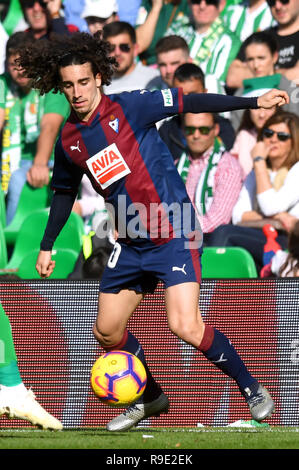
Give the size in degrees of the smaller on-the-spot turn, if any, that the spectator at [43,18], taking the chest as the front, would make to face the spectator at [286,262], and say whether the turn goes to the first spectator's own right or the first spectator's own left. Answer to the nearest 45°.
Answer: approximately 45° to the first spectator's own left

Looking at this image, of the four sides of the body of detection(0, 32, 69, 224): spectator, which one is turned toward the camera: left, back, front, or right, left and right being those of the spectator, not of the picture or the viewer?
front

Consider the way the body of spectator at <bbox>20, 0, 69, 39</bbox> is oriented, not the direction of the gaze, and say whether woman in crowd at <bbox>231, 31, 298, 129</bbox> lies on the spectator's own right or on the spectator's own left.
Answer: on the spectator's own left

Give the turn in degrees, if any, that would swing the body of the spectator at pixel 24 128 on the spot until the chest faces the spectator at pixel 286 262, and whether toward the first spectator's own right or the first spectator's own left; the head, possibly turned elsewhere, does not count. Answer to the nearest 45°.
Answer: approximately 45° to the first spectator's own left

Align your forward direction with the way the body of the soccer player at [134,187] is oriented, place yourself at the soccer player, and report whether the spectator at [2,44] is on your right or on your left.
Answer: on your right

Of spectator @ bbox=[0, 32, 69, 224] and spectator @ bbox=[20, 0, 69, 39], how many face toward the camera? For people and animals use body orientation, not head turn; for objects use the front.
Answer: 2

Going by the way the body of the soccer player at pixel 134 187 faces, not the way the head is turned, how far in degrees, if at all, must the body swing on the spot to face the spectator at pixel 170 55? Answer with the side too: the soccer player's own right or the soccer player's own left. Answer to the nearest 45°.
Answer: approximately 135° to the soccer player's own right

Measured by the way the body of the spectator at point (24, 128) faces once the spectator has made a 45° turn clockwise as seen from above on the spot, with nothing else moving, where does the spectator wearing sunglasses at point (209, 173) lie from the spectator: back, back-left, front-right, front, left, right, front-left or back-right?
left

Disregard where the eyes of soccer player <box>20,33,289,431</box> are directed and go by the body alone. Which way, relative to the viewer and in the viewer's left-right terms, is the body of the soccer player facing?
facing the viewer and to the left of the viewer

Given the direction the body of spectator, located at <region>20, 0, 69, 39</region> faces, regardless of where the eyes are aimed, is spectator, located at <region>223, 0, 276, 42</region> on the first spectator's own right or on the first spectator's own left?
on the first spectator's own left
